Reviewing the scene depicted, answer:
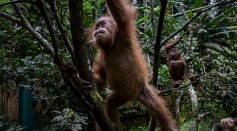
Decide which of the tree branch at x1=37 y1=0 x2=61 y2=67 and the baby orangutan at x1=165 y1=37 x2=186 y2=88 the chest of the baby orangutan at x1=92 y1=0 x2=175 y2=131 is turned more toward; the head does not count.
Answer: the tree branch

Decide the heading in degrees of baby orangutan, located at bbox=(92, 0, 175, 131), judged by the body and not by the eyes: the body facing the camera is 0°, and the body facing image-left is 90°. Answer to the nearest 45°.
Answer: approximately 45°

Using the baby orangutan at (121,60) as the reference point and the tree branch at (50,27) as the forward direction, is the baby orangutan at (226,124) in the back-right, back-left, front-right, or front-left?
back-left

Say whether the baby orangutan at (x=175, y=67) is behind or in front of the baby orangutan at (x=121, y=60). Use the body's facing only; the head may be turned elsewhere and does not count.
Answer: behind
